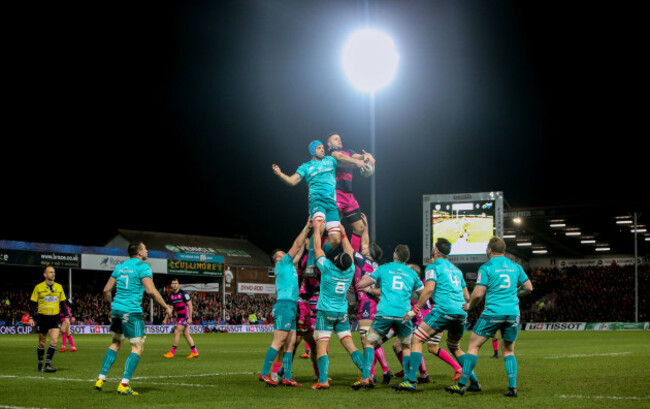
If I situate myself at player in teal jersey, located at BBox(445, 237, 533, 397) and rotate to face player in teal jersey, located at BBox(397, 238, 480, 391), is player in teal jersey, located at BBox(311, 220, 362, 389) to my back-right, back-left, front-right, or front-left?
front-left

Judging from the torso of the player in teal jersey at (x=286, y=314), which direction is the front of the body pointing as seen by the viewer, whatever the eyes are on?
to the viewer's right

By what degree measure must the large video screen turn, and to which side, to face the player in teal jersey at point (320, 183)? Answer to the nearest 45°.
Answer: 0° — it already faces them

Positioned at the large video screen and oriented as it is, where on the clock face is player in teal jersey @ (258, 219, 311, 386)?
The player in teal jersey is roughly at 12 o'clock from the large video screen.

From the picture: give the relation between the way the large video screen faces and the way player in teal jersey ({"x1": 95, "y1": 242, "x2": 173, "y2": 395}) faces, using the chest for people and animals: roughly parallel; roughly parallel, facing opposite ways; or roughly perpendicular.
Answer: roughly parallel, facing opposite ways

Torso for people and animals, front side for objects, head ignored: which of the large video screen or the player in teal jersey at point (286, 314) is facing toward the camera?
the large video screen

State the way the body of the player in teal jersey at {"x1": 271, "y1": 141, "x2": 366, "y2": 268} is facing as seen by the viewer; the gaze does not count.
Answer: toward the camera

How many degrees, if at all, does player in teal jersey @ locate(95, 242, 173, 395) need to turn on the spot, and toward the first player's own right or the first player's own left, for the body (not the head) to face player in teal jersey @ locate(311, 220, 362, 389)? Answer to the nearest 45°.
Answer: approximately 45° to the first player's own right

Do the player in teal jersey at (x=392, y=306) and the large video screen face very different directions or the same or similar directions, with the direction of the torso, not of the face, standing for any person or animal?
very different directions

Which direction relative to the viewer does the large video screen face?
toward the camera

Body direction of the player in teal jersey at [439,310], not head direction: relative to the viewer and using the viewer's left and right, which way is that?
facing away from the viewer and to the left of the viewer

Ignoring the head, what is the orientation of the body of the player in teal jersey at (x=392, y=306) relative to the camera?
away from the camera

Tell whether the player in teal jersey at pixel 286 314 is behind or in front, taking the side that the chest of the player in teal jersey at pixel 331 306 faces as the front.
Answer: in front

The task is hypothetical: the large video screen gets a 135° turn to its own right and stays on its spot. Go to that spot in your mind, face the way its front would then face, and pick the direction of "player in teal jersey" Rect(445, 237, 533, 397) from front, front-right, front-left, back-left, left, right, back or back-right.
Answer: back-left
